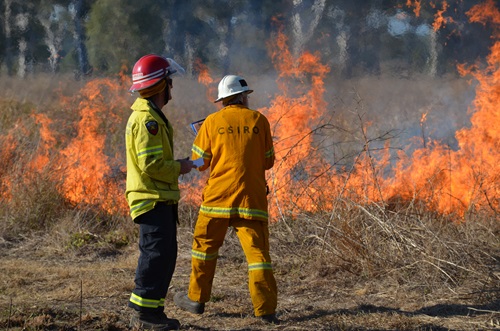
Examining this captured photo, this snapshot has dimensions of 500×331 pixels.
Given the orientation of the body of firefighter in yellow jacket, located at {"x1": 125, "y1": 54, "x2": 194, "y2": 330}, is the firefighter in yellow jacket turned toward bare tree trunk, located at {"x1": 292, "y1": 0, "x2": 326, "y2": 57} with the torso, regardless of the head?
no

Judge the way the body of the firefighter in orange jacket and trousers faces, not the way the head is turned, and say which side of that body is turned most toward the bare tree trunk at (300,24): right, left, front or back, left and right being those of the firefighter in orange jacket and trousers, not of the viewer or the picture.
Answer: front

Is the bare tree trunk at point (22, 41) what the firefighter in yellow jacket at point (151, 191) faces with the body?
no

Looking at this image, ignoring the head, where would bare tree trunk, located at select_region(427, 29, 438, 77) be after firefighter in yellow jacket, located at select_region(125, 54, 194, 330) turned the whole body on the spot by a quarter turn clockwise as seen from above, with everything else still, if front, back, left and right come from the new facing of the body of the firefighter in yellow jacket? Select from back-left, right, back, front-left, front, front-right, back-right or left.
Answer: back-left

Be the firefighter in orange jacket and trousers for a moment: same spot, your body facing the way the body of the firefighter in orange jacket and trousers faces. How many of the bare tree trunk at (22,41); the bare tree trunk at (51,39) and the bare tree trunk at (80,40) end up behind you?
0

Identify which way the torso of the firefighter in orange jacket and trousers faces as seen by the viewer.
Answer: away from the camera

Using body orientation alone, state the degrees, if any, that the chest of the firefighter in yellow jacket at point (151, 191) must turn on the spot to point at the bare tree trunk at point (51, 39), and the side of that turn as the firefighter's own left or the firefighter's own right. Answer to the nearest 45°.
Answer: approximately 90° to the firefighter's own left

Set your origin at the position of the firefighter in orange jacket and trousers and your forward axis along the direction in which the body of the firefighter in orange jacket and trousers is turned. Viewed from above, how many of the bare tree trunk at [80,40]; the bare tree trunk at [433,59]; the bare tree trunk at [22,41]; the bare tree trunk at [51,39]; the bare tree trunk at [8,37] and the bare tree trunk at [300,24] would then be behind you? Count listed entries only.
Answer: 0

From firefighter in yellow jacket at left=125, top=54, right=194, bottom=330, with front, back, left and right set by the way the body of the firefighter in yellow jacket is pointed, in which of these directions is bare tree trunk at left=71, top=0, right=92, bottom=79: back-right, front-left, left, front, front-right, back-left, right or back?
left

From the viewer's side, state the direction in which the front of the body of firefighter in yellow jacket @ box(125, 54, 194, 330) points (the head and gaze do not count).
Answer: to the viewer's right

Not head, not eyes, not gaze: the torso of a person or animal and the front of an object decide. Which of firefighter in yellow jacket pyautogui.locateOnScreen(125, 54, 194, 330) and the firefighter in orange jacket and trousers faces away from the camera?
the firefighter in orange jacket and trousers

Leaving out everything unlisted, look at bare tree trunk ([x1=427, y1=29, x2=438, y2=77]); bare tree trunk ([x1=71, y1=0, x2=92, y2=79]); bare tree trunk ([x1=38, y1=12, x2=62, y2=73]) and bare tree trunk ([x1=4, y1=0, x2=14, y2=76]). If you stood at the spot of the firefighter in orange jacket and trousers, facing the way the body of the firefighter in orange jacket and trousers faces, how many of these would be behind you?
0

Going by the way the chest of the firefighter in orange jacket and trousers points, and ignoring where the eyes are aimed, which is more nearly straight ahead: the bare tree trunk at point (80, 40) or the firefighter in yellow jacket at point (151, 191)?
the bare tree trunk

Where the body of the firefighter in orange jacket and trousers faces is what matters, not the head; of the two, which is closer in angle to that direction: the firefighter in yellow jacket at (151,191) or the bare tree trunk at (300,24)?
the bare tree trunk

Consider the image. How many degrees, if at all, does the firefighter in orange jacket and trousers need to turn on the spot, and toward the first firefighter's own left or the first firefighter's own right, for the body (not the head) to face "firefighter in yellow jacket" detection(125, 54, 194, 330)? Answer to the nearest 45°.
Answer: approximately 135° to the first firefighter's own left

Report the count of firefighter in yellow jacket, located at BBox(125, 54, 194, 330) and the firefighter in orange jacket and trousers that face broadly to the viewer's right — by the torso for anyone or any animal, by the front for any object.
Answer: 1

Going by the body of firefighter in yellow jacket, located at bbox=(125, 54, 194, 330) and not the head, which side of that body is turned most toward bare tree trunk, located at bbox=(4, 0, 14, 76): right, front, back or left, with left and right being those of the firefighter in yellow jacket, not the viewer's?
left

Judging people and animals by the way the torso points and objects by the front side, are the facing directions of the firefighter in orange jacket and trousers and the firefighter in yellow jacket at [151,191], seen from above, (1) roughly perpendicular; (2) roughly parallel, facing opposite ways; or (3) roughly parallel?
roughly perpendicular
